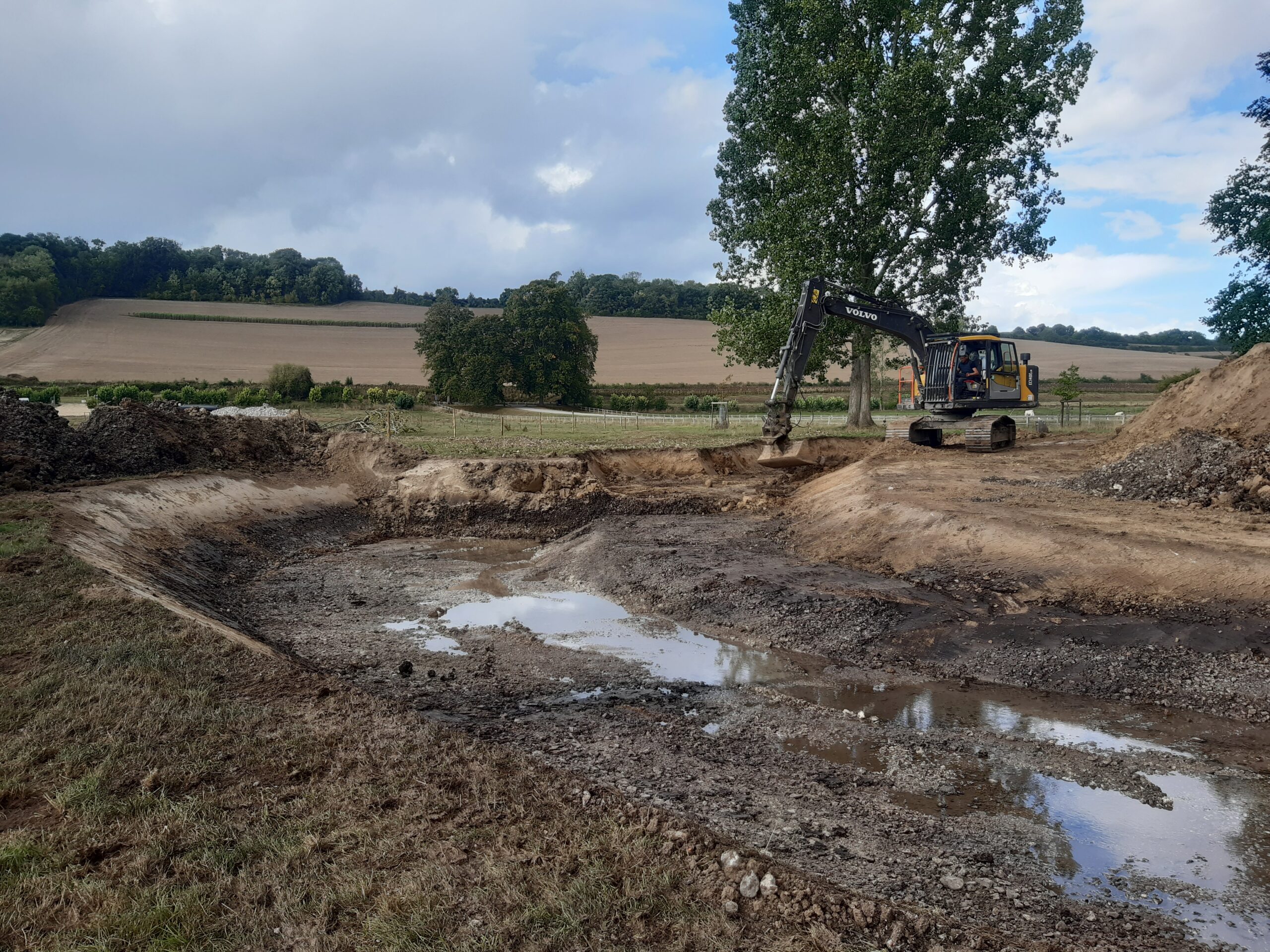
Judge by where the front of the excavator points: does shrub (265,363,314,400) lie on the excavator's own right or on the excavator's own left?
on the excavator's own right

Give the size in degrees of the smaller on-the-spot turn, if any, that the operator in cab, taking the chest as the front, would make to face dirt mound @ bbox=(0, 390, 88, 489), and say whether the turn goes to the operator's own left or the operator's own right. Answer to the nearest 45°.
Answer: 0° — they already face it

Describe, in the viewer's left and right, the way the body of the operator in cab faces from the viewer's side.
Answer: facing the viewer and to the left of the viewer

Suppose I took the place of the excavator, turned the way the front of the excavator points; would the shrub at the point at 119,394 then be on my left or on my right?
on my right

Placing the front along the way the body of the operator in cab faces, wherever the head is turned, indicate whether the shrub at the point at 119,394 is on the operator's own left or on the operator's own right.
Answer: on the operator's own right

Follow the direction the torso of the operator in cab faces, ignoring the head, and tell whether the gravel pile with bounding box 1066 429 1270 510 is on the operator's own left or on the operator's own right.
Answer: on the operator's own left

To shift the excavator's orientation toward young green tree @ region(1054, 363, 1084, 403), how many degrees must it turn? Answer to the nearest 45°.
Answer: approximately 135° to its right

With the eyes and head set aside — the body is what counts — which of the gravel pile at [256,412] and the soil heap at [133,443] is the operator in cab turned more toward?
the soil heap
